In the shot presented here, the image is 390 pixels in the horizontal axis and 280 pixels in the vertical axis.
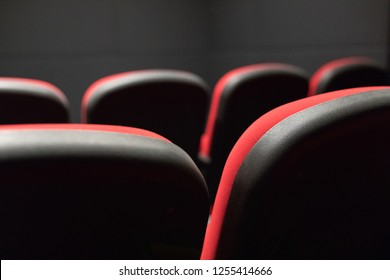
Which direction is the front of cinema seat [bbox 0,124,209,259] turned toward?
away from the camera

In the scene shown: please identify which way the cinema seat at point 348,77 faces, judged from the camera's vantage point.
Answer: facing away from the viewer and to the left of the viewer

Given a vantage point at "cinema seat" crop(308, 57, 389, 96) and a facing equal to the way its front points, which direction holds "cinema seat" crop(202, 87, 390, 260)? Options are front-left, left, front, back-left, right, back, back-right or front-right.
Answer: back-left

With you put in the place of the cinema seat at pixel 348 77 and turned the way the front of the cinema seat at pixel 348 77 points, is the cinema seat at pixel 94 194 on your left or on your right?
on your left

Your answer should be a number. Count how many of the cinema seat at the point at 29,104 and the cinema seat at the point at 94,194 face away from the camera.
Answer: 2

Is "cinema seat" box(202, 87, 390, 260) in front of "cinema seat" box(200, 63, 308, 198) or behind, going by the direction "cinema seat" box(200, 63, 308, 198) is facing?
behind

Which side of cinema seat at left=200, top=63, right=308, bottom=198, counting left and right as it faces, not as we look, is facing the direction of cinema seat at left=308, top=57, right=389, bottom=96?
right

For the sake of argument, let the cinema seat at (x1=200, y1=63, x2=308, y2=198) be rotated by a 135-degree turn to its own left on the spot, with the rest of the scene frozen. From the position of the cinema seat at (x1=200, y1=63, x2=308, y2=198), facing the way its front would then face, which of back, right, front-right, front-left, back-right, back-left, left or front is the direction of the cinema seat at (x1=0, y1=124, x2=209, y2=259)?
front

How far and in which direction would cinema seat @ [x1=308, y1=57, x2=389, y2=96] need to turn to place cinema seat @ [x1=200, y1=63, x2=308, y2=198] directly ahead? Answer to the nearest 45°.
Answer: approximately 90° to its left

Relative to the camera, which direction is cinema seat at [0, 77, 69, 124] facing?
away from the camera
